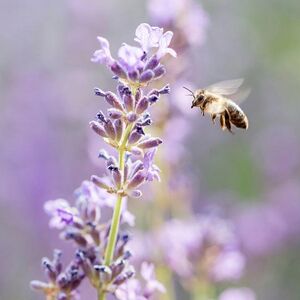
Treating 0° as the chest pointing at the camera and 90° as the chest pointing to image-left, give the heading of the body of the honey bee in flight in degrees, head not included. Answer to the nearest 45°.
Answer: approximately 90°
